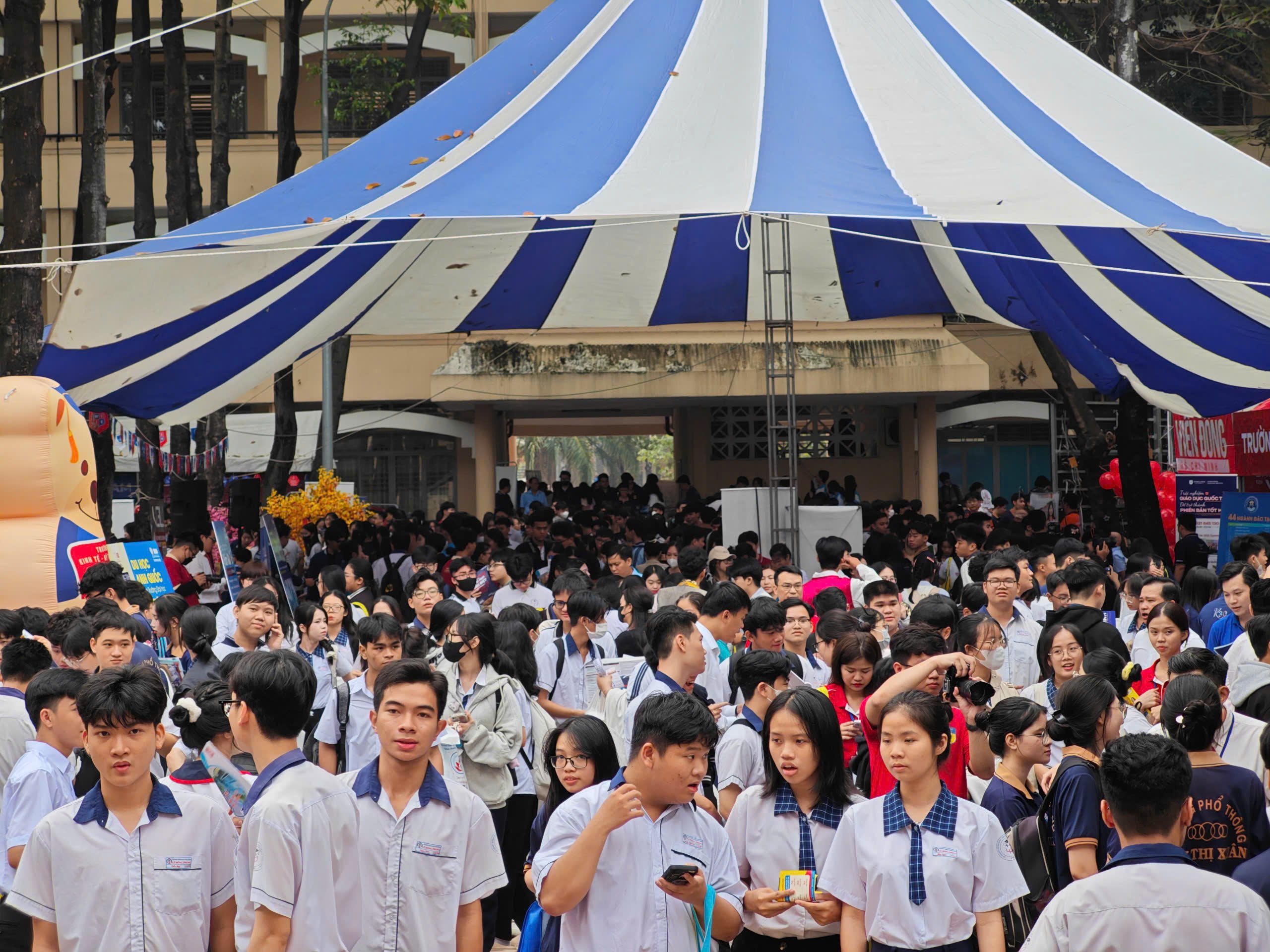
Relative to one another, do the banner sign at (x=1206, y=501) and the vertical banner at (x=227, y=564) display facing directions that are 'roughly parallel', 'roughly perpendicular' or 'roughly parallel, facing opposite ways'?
roughly perpendicular

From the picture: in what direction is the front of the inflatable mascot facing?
to the viewer's right

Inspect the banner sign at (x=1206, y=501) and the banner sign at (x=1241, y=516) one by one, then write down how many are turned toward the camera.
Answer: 2

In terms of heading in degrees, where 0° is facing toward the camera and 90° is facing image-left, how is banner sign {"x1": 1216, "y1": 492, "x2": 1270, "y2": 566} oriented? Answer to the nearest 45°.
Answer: approximately 0°

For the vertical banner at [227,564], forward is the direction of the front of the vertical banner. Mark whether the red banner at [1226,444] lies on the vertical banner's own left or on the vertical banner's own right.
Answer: on the vertical banner's own left

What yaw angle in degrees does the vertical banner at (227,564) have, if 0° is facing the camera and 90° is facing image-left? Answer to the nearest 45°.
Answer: approximately 315°
